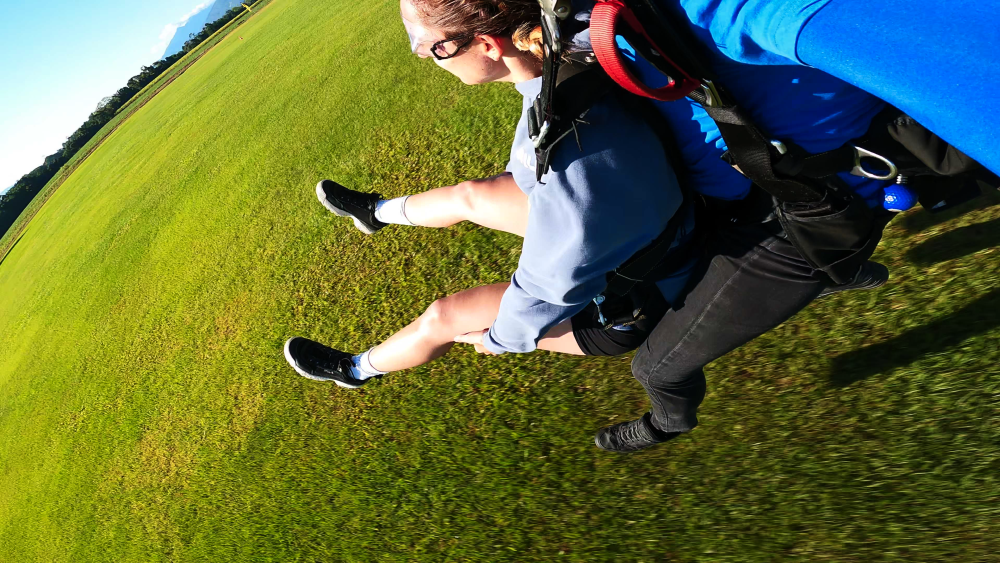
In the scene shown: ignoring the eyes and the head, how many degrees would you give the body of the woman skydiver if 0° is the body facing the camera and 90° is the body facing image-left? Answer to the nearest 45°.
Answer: approximately 90°
